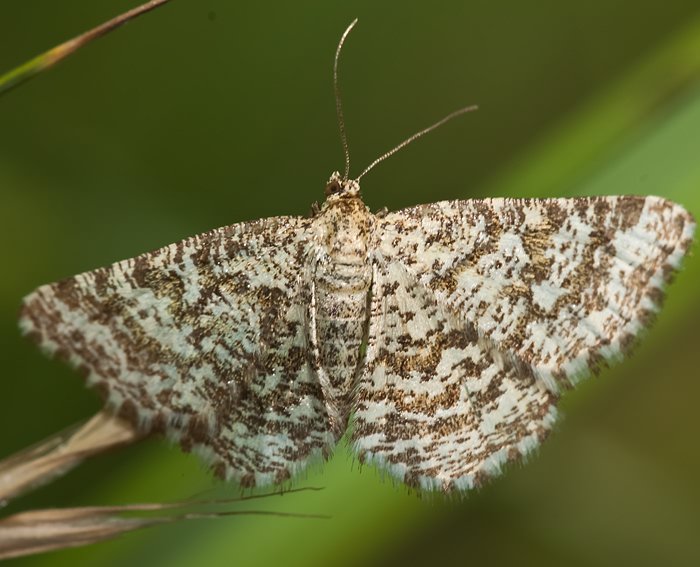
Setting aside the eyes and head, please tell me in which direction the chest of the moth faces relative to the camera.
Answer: away from the camera
